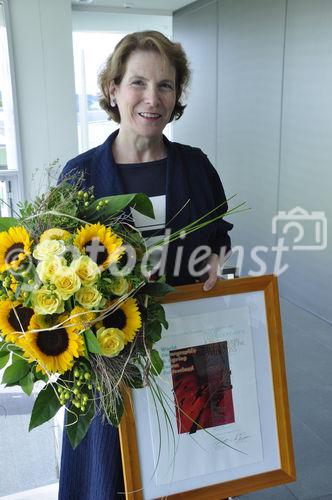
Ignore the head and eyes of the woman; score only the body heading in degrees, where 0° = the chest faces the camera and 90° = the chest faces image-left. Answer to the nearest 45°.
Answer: approximately 0°

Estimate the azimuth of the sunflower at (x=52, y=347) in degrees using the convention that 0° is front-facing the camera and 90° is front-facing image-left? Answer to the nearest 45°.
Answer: approximately 0°
